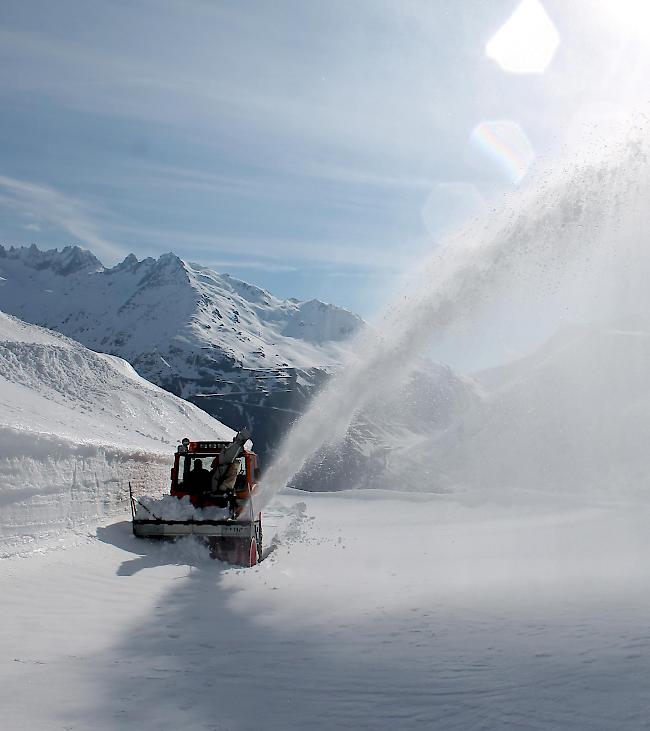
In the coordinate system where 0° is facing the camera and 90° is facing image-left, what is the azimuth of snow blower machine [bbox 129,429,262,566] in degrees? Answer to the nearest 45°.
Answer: approximately 0°
